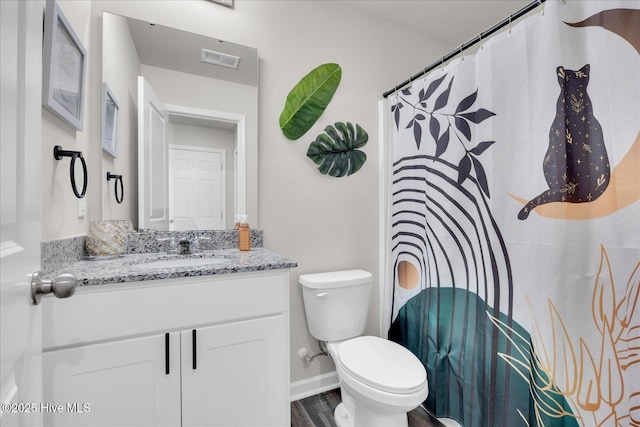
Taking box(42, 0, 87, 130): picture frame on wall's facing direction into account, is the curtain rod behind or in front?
in front

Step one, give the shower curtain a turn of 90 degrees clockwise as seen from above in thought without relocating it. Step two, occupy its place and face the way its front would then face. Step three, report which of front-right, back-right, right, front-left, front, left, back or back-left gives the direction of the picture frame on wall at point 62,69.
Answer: left

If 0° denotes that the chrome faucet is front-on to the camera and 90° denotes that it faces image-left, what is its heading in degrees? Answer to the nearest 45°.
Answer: approximately 0°

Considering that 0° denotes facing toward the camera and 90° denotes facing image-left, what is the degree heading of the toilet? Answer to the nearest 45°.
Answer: approximately 315°

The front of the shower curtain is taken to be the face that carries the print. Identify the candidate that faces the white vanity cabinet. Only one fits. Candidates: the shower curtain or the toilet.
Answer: the shower curtain

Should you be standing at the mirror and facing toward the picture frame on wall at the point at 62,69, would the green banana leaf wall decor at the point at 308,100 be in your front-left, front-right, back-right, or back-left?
back-left

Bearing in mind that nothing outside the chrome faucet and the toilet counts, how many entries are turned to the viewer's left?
0

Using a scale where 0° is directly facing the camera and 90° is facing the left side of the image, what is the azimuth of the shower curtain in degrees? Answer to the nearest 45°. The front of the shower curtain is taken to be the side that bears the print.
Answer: approximately 45°

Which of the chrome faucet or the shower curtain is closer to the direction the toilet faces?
the shower curtain

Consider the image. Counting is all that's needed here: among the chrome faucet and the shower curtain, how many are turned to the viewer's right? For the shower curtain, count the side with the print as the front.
0

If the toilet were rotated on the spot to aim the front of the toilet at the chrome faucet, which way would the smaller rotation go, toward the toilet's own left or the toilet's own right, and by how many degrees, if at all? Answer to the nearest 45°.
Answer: approximately 135° to the toilet's own right
